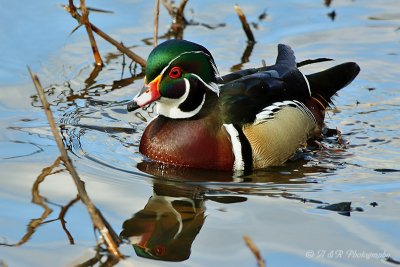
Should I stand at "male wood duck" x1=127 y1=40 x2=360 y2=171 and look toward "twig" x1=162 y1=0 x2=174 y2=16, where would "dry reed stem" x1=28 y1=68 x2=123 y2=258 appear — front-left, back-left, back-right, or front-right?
back-left

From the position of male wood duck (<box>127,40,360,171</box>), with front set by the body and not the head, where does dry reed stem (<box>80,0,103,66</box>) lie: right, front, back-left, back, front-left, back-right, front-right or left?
right

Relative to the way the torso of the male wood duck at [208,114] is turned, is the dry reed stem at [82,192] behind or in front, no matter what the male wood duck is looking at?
in front

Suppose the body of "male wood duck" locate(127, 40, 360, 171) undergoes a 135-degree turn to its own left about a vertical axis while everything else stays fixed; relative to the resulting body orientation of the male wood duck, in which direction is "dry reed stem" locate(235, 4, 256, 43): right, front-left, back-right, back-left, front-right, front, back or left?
left

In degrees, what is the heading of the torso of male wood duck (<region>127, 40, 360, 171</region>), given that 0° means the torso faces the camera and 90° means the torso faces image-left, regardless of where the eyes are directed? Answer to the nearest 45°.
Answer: approximately 45°

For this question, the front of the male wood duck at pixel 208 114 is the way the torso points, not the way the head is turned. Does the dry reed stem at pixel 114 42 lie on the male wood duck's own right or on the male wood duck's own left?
on the male wood duck's own right
